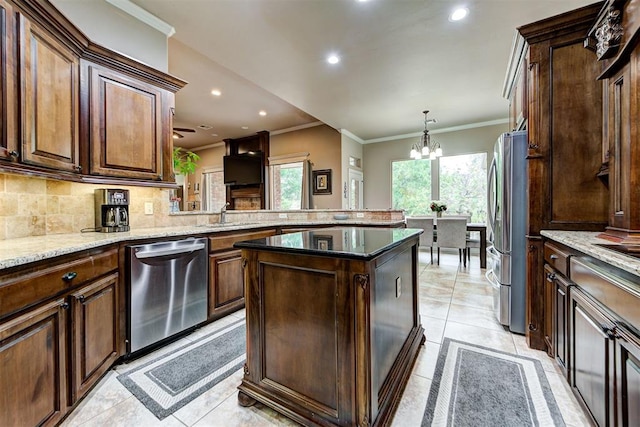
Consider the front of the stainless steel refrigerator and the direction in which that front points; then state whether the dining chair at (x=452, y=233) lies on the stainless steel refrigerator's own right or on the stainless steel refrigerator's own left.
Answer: on the stainless steel refrigerator's own right

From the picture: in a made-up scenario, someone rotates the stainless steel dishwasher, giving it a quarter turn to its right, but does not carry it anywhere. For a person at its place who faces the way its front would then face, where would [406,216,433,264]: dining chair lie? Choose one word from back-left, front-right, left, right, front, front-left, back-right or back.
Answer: back-left

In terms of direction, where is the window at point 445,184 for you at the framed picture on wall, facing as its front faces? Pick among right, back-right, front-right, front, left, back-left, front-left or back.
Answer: left

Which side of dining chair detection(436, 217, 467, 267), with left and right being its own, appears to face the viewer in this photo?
back

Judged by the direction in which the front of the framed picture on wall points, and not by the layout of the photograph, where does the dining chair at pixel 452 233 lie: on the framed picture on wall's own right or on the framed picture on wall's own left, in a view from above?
on the framed picture on wall's own left

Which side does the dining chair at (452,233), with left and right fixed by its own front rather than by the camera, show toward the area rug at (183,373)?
back

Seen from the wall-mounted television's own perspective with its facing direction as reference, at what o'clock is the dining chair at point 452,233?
The dining chair is roughly at 9 o'clock from the wall-mounted television.

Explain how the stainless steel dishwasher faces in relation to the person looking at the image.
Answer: facing the viewer and to the right of the viewer

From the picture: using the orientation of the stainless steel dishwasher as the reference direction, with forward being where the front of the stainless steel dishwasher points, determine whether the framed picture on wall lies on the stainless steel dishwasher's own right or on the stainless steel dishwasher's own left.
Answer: on the stainless steel dishwasher's own left

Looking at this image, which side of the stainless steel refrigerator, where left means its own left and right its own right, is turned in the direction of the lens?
left

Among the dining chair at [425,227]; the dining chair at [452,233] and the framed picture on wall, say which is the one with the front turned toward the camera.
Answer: the framed picture on wall

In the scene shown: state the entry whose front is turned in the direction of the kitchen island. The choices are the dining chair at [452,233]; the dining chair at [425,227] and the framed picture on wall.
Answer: the framed picture on wall

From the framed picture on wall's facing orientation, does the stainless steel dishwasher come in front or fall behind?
in front

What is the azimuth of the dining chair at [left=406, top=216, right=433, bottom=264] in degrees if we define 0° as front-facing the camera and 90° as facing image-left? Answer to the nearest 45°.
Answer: approximately 180°

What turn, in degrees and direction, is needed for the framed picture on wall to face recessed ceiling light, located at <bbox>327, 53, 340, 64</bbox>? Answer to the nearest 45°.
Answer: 0° — it already faces it
